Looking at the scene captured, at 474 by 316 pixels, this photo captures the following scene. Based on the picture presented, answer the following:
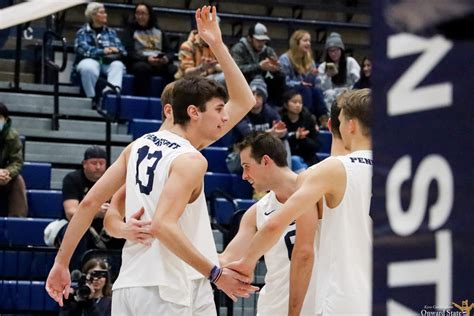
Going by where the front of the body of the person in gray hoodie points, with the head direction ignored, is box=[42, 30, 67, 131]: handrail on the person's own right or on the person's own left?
on the person's own right

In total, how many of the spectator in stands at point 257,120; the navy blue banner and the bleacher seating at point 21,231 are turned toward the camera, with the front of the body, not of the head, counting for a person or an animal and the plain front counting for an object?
3

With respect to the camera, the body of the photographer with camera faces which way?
toward the camera

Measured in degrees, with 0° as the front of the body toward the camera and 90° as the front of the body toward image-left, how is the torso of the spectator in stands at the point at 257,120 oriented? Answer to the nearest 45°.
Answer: approximately 0°

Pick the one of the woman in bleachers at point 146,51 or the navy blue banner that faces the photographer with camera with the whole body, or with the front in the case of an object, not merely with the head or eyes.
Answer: the woman in bleachers

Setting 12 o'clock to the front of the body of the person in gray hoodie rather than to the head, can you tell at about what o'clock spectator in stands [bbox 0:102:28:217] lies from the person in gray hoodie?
The spectator in stands is roughly at 3 o'clock from the person in gray hoodie.

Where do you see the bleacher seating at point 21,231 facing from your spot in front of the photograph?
facing the viewer

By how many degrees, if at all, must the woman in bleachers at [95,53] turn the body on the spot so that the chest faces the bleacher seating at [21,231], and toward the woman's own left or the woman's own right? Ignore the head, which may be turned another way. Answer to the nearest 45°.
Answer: approximately 45° to the woman's own right

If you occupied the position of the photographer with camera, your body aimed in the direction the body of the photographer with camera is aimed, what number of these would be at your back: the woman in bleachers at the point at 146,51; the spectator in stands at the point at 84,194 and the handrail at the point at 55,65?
3

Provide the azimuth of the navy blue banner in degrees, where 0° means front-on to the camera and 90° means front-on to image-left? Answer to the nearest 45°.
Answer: approximately 0°

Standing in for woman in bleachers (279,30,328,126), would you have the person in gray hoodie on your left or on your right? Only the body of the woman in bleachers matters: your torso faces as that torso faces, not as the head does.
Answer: on your right

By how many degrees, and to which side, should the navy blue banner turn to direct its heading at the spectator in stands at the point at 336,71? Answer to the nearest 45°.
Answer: approximately 180°

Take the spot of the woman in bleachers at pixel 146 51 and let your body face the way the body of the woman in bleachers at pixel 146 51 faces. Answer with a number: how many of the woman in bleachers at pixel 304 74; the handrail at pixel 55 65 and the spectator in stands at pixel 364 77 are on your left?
2
